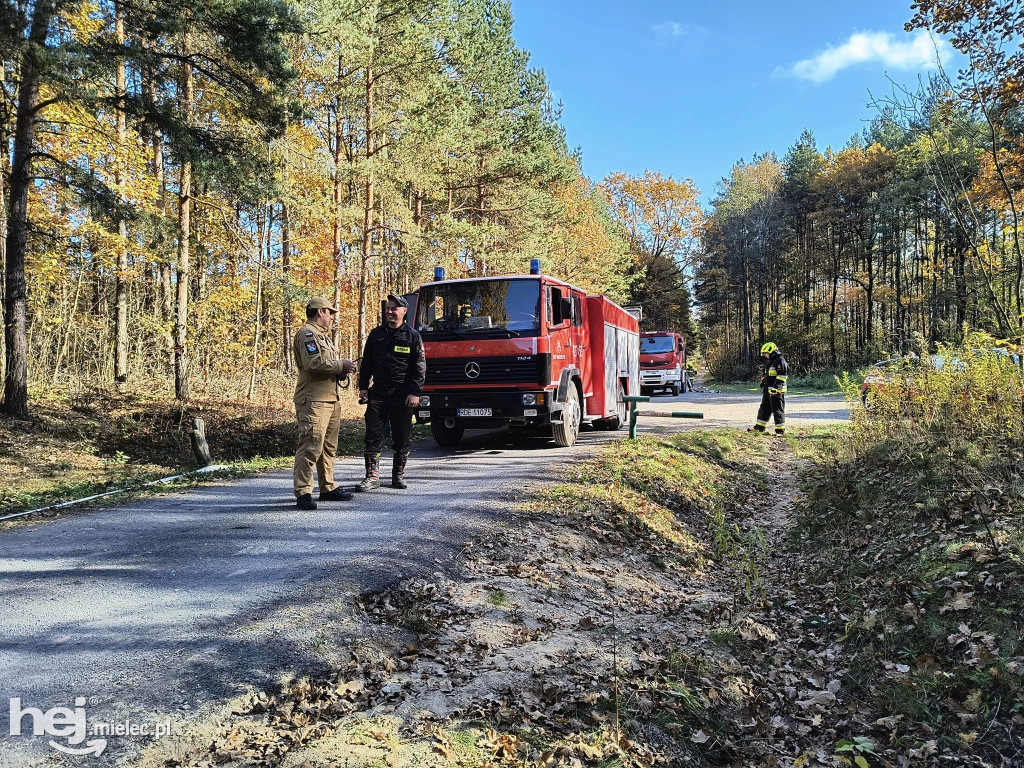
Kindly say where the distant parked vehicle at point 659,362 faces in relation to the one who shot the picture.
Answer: facing the viewer

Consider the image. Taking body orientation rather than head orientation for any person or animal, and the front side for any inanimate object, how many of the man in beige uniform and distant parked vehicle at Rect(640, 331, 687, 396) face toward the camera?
1

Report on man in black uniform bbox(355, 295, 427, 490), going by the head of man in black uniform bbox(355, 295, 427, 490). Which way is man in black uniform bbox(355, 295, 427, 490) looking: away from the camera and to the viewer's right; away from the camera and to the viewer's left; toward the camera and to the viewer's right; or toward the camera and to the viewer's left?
toward the camera and to the viewer's left

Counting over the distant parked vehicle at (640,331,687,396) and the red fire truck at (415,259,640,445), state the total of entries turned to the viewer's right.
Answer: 0

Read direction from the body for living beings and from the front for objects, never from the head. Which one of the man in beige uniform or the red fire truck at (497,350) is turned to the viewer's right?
the man in beige uniform

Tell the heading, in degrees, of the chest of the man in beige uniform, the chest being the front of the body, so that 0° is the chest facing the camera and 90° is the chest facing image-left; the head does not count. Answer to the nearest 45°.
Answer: approximately 270°

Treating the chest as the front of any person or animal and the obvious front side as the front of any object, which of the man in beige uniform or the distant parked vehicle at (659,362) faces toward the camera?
the distant parked vehicle

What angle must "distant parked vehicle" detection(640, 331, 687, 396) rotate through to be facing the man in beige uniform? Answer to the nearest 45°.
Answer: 0° — it already faces them

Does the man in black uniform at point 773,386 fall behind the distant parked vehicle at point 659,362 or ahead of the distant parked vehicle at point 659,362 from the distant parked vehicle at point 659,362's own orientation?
ahead

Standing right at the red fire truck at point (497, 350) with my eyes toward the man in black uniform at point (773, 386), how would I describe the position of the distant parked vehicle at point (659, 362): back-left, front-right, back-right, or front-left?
front-left

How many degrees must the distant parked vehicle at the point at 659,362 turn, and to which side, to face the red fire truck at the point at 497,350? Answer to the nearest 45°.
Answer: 0° — it already faces it

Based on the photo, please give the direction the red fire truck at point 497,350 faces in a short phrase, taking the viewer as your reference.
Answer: facing the viewer and to the left of the viewer

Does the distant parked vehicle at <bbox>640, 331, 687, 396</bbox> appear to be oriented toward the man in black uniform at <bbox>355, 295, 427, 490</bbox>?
yes
